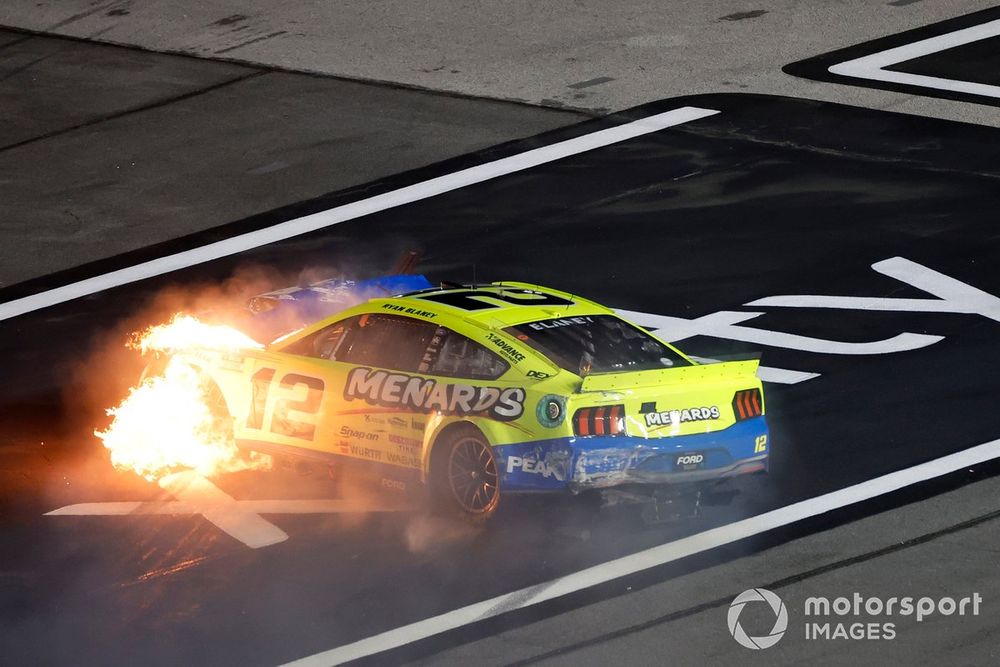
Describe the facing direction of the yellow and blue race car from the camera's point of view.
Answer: facing away from the viewer and to the left of the viewer
